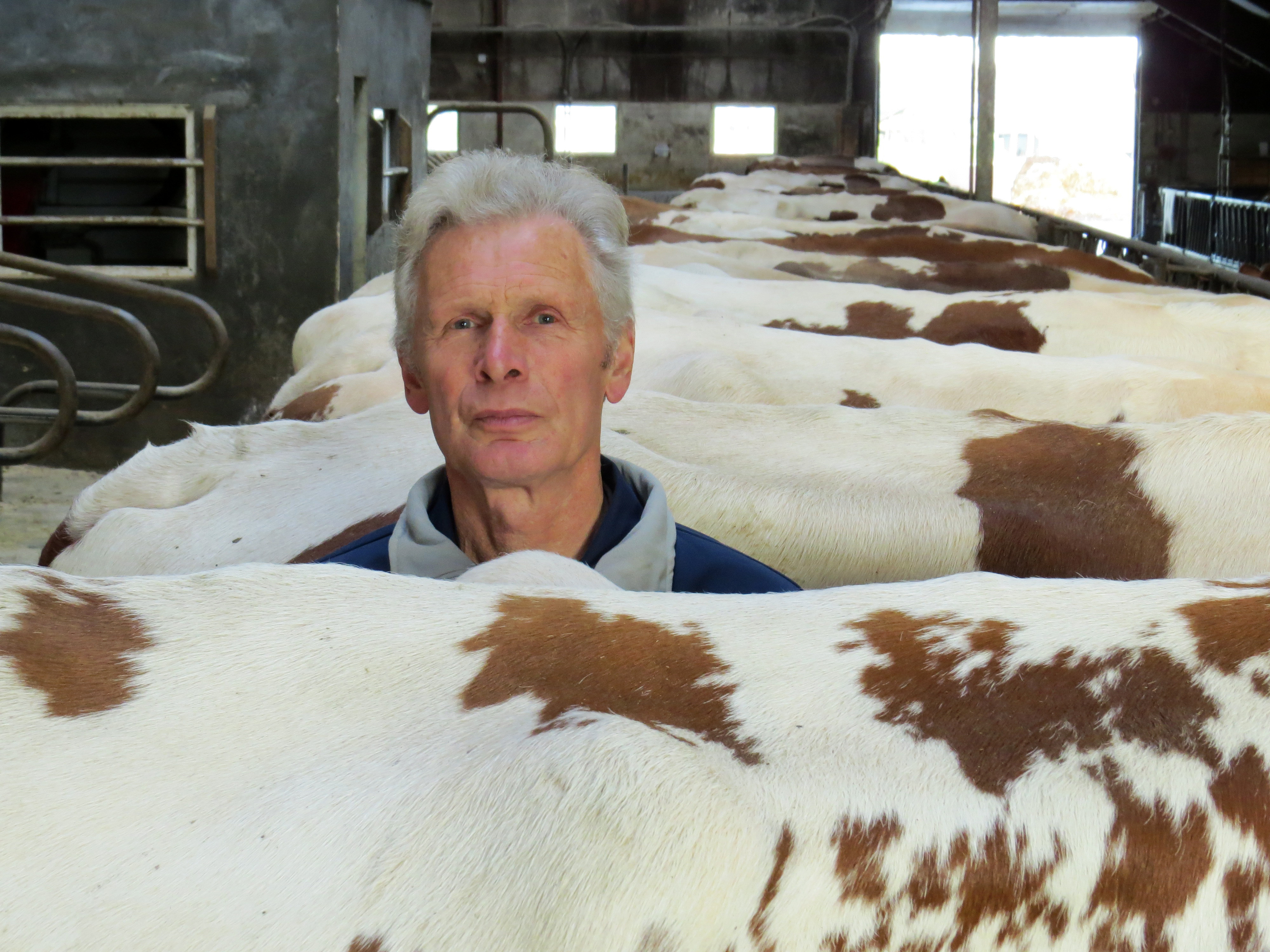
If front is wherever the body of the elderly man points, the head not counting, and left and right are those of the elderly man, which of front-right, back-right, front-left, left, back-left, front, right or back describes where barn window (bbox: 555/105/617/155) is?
back

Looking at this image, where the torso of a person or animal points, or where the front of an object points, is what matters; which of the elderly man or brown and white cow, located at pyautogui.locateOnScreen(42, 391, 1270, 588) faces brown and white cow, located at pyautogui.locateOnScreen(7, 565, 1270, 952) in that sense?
the elderly man

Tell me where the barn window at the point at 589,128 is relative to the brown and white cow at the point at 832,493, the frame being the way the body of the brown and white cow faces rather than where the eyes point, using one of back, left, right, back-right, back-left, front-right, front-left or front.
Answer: left

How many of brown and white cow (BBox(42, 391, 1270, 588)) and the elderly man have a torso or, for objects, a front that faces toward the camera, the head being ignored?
1

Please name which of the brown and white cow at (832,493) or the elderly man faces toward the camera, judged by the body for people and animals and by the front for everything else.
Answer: the elderly man

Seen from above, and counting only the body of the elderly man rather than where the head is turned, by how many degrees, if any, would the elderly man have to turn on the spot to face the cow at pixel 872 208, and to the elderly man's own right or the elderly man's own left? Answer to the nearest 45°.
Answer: approximately 180°

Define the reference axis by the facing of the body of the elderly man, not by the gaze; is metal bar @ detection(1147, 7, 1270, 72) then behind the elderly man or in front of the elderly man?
behind

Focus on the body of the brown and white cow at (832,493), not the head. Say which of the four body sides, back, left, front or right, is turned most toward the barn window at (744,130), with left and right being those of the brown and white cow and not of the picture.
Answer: left

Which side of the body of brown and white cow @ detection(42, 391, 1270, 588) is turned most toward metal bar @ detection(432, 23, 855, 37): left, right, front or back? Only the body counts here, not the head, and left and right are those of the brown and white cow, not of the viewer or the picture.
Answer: left

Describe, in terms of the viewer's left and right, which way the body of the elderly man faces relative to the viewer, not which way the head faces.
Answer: facing the viewer

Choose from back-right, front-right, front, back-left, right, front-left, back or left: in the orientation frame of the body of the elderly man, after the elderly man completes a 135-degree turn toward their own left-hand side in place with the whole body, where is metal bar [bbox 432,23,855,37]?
front-left

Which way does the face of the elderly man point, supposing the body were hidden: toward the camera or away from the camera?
toward the camera

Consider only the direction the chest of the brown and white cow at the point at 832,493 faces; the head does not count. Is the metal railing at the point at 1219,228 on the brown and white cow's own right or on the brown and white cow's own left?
on the brown and white cow's own left

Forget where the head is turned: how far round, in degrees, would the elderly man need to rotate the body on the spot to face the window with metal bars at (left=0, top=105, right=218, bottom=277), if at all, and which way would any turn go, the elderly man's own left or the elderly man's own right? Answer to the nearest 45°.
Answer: approximately 180°
